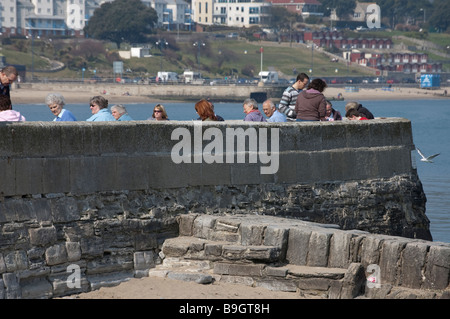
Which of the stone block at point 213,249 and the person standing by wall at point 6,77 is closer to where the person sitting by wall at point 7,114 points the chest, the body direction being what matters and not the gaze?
the person standing by wall

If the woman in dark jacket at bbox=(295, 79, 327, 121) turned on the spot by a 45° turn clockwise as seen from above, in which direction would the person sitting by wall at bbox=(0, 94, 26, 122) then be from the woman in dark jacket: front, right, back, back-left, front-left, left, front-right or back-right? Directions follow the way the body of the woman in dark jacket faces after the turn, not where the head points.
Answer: back

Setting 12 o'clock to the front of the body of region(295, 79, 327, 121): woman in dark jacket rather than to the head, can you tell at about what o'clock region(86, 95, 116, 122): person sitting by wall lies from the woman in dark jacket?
The person sitting by wall is roughly at 8 o'clock from the woman in dark jacket.

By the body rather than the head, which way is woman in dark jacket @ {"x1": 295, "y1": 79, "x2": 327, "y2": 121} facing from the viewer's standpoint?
away from the camera

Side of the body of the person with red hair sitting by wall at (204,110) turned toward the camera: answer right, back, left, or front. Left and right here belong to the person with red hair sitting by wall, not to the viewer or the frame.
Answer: back

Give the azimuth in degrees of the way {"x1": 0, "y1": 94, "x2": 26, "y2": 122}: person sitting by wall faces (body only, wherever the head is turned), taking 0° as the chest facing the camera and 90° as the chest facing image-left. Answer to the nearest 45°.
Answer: approximately 180°

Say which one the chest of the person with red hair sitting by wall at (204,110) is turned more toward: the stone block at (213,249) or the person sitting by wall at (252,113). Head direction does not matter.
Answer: the person sitting by wall

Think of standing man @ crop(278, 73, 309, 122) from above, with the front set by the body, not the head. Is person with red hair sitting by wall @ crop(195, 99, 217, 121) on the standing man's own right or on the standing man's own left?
on the standing man's own right

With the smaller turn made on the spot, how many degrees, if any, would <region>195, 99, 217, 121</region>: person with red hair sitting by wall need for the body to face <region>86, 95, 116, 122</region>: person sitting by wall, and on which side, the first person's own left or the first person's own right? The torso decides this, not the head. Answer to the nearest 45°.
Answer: approximately 90° to the first person's own left
